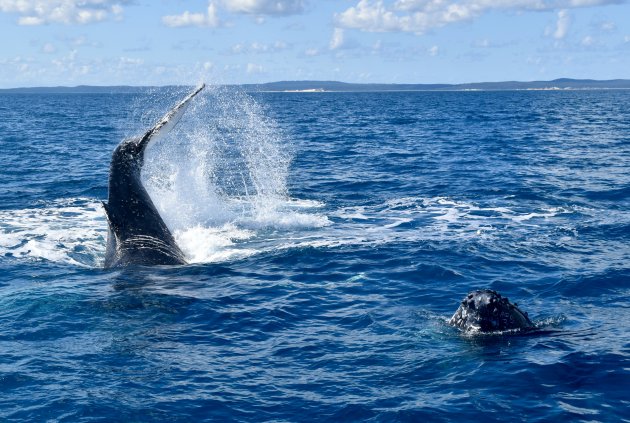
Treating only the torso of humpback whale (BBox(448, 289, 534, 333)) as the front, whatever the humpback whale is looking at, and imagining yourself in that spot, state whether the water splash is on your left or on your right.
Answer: on your right

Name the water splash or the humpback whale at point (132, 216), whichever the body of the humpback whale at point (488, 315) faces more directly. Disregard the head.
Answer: the humpback whale
